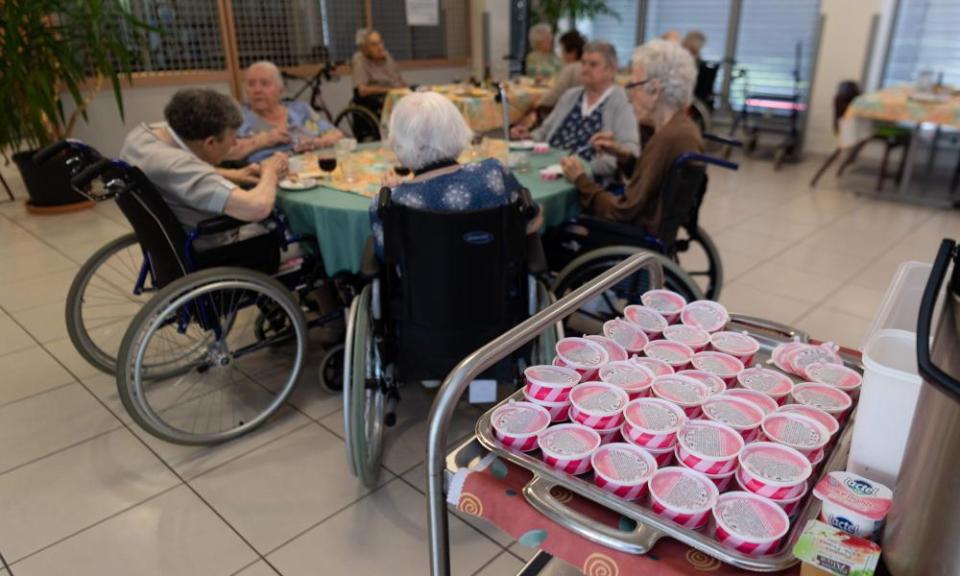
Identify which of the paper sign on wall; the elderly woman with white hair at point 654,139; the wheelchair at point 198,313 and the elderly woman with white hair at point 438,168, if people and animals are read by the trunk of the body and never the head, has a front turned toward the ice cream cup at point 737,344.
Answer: the paper sign on wall

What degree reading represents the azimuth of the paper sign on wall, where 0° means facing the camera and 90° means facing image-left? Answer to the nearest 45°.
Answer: approximately 0°

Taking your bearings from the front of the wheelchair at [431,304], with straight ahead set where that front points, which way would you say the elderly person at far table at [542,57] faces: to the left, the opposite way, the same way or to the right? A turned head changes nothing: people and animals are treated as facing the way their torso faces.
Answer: the opposite way

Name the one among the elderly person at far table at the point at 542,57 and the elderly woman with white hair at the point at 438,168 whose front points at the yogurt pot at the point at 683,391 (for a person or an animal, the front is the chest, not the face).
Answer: the elderly person at far table

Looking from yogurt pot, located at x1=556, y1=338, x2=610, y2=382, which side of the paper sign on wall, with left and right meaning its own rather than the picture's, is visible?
front

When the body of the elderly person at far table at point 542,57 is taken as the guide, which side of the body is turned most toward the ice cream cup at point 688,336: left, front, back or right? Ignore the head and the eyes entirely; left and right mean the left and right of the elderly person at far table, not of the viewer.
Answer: front

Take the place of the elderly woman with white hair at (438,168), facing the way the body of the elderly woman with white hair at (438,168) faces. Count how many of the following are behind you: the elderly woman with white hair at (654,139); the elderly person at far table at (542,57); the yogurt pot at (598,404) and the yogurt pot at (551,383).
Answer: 2

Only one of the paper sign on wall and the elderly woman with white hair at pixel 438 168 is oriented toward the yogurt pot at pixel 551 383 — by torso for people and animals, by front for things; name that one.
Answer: the paper sign on wall

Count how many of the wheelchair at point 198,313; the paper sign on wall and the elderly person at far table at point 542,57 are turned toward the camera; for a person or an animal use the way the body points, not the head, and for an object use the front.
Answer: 2

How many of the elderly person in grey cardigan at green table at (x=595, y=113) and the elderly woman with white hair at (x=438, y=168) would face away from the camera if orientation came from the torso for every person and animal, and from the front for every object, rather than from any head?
1

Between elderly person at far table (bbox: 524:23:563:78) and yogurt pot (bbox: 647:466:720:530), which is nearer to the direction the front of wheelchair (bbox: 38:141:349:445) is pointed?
the elderly person at far table

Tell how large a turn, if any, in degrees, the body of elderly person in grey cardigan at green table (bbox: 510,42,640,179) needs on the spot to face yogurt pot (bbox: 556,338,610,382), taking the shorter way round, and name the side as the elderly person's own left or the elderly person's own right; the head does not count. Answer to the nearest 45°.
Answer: approximately 45° to the elderly person's own left

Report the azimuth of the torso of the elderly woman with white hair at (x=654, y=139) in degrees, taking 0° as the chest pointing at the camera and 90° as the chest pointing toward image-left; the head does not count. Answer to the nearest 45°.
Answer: approximately 90°

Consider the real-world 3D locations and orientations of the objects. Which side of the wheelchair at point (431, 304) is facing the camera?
back
